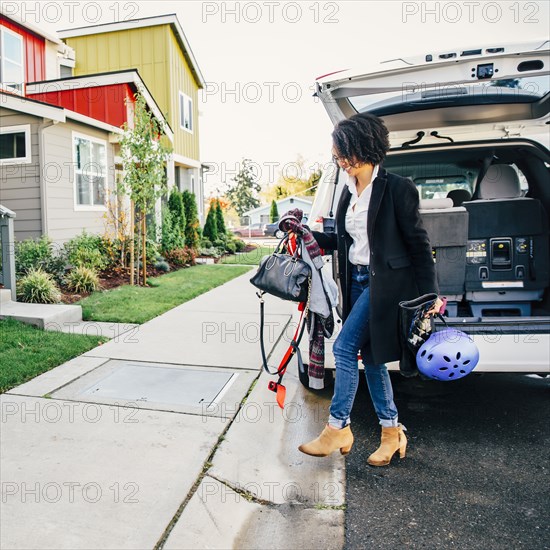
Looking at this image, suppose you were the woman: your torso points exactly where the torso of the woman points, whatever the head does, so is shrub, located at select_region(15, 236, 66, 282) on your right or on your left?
on your right

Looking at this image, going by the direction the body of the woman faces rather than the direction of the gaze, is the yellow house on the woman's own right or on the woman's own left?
on the woman's own right

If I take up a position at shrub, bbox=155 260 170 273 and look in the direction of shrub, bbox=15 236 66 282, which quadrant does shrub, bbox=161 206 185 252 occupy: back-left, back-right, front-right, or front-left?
back-right

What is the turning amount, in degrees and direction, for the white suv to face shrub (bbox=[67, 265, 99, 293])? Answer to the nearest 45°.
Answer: approximately 45° to its left

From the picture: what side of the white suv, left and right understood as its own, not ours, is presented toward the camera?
back

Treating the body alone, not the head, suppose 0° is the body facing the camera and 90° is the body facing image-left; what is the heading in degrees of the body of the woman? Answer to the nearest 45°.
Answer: approximately 45°

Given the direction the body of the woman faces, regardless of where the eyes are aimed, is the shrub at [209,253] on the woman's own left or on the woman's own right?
on the woman's own right
